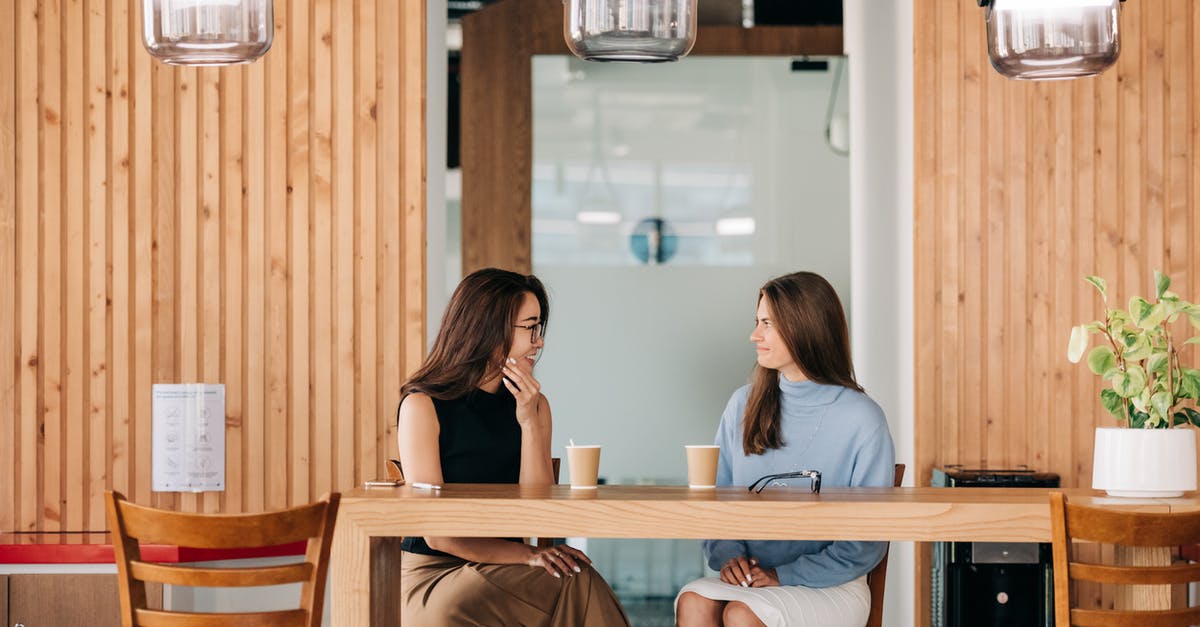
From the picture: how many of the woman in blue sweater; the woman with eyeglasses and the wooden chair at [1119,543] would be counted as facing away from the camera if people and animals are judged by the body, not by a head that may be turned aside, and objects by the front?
1

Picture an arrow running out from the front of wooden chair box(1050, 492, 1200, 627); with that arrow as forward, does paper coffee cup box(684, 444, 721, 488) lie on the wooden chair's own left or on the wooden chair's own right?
on the wooden chair's own left

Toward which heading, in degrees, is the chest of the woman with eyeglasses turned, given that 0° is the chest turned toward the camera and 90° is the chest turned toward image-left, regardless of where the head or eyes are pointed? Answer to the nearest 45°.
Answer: approximately 315°

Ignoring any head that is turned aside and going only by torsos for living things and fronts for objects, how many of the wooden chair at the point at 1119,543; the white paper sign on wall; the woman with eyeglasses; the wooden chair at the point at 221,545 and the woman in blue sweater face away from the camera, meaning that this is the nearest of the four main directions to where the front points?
2

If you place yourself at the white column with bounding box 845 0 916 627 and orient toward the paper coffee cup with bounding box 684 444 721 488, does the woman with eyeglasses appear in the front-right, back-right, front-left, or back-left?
front-right

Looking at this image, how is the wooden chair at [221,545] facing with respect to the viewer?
away from the camera

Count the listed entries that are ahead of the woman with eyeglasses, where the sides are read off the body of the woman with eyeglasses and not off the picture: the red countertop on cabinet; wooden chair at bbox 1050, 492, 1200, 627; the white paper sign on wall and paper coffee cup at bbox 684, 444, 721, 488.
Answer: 2

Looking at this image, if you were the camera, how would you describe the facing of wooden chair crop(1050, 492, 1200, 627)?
facing away from the viewer

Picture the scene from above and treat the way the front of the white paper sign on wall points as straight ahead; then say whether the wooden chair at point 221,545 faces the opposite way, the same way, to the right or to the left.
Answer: the opposite way

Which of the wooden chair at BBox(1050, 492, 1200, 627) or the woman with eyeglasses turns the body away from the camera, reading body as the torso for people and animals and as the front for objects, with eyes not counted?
the wooden chair

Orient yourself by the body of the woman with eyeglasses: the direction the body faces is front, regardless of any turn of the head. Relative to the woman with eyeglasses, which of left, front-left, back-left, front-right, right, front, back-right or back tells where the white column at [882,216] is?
left

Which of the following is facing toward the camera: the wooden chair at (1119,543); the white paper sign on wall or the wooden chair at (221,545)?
the white paper sign on wall

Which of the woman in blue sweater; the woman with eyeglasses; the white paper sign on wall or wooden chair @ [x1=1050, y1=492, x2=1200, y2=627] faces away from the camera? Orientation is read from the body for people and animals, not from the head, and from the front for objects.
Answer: the wooden chair

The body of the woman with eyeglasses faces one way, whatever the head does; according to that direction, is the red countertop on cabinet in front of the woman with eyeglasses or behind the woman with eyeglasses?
behind

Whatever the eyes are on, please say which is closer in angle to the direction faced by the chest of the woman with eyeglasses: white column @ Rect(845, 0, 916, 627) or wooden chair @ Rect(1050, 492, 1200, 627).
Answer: the wooden chair

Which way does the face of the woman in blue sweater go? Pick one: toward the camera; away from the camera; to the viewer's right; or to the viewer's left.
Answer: to the viewer's left

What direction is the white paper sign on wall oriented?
toward the camera

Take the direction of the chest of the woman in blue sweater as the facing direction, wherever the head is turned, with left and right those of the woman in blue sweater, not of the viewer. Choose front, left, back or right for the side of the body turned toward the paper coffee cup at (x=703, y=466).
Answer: front

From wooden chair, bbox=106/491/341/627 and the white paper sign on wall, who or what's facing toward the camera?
the white paper sign on wall

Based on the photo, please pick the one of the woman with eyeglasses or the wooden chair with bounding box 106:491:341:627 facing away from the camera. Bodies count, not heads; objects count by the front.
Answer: the wooden chair
